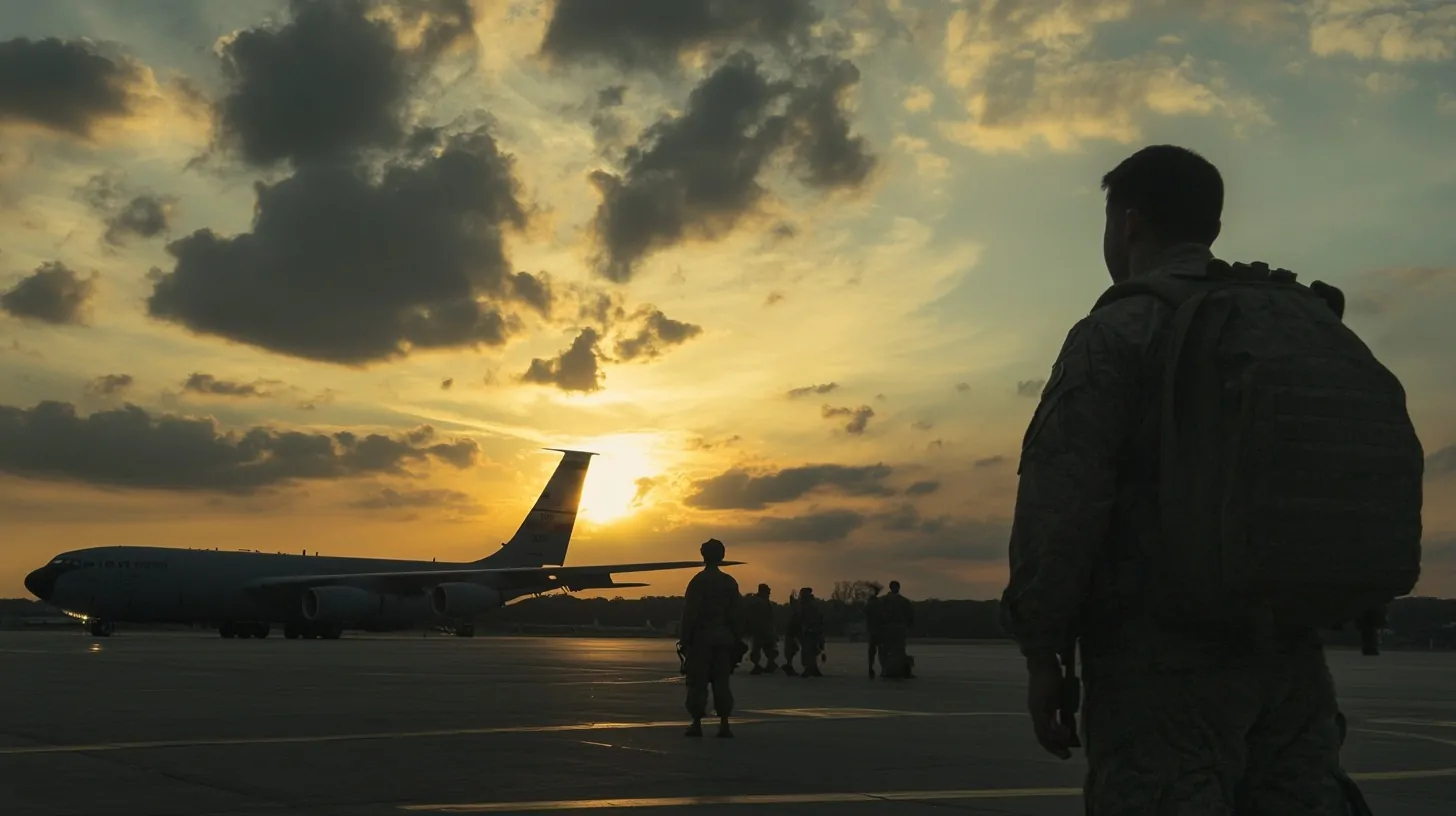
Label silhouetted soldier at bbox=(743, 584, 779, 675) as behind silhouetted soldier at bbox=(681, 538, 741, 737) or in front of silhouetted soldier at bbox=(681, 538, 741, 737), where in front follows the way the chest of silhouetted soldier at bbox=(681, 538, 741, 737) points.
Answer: in front

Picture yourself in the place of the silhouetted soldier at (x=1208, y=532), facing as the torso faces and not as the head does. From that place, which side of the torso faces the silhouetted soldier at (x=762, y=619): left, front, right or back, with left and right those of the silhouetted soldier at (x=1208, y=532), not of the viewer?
front

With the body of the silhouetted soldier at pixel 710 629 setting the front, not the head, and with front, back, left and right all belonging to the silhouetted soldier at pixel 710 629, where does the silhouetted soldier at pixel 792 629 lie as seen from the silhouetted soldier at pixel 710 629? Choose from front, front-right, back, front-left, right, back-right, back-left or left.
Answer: front

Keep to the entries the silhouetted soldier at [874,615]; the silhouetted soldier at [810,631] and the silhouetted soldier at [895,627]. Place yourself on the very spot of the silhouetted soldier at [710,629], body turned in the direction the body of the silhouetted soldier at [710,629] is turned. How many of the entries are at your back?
0

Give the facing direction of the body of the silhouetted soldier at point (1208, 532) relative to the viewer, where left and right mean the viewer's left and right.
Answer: facing away from the viewer and to the left of the viewer

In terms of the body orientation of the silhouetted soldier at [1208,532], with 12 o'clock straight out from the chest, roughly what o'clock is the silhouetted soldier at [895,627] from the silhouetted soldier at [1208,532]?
the silhouetted soldier at [895,627] is roughly at 1 o'clock from the silhouetted soldier at [1208,532].

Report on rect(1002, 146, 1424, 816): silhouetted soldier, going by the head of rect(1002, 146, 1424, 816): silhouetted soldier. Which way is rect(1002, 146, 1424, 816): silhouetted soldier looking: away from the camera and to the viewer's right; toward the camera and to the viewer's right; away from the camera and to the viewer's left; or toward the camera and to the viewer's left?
away from the camera and to the viewer's left

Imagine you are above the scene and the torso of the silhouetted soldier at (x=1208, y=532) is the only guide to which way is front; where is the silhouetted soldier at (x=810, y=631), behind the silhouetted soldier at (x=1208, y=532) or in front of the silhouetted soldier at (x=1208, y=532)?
in front

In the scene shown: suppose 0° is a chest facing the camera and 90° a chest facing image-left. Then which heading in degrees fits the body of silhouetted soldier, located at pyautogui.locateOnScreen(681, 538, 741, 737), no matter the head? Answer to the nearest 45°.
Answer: approximately 180°

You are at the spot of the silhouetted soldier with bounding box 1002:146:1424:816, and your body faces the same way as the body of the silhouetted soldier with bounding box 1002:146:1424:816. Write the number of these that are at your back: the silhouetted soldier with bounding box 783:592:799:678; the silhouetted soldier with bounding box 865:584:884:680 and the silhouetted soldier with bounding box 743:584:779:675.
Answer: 0

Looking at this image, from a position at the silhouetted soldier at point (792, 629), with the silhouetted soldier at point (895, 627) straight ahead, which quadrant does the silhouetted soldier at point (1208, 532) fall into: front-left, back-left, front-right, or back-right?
front-right

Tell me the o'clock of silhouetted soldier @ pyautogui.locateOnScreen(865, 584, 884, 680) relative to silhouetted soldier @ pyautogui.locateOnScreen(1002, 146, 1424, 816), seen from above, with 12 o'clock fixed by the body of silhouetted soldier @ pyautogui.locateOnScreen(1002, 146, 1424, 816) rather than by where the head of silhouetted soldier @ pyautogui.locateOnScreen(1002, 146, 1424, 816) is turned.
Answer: silhouetted soldier @ pyautogui.locateOnScreen(865, 584, 884, 680) is roughly at 1 o'clock from silhouetted soldier @ pyautogui.locateOnScreen(1002, 146, 1424, 816).

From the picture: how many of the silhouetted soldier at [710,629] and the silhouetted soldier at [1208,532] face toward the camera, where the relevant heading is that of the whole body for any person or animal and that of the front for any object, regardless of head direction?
0

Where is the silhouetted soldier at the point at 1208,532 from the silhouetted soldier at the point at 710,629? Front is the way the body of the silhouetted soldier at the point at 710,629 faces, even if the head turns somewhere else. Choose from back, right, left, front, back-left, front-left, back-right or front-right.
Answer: back

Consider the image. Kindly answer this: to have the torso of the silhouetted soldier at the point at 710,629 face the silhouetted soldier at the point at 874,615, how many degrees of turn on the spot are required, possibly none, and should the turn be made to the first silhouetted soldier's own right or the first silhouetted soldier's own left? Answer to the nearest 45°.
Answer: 0° — they already face them
